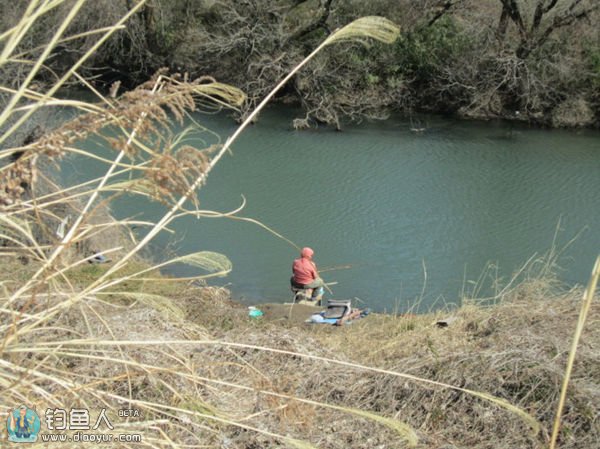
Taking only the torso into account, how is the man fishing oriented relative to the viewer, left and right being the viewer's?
facing away from the viewer and to the right of the viewer
